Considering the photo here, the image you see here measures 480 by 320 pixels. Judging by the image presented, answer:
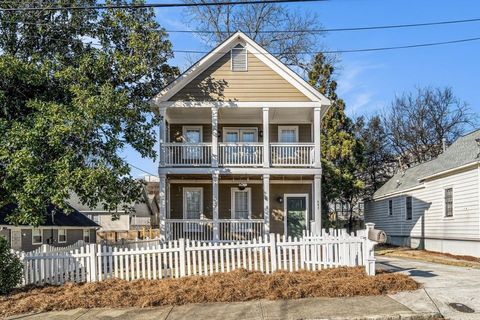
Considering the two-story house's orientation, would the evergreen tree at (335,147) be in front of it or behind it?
behind

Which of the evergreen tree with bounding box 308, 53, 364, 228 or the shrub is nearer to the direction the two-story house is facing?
the shrub

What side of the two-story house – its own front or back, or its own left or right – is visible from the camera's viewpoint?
front

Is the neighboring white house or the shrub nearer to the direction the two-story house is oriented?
the shrub

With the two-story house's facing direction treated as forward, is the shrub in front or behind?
in front

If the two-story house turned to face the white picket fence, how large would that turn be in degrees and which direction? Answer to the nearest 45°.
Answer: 0° — it already faces it

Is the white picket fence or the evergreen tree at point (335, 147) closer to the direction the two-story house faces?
the white picket fence
